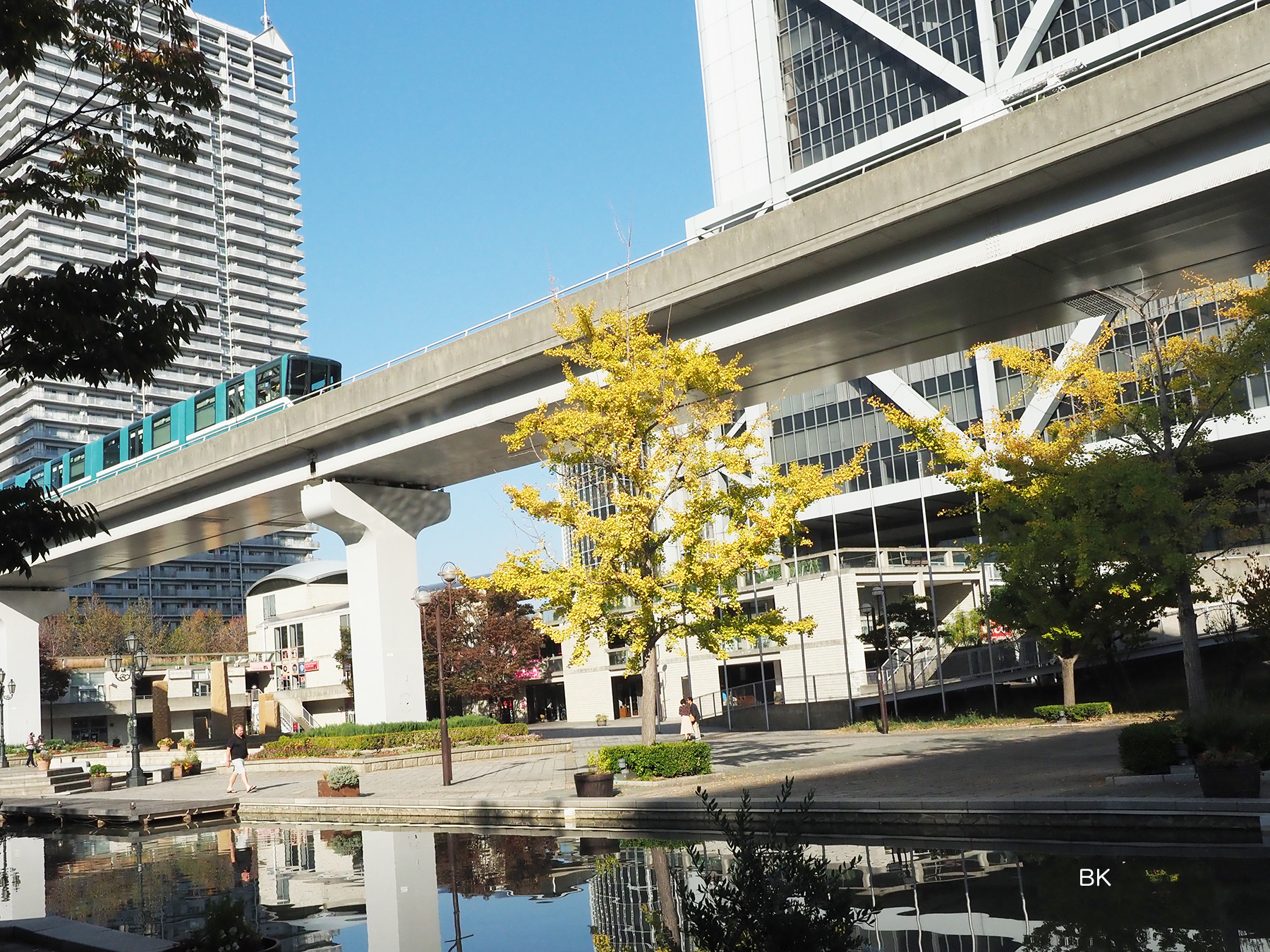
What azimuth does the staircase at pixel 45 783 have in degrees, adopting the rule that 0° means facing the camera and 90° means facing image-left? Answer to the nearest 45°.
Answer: approximately 315°
